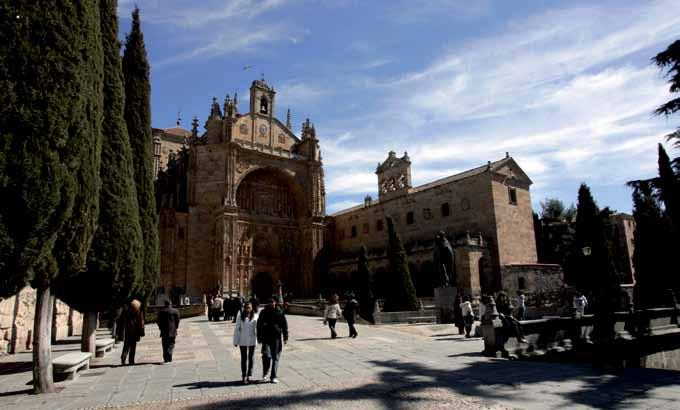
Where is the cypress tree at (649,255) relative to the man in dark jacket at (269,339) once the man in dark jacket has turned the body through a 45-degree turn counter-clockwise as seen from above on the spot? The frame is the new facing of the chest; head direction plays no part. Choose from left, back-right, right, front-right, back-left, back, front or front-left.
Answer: left

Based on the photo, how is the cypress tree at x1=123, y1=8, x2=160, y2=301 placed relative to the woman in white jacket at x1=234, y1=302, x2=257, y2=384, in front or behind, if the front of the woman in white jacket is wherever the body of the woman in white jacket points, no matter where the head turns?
behind

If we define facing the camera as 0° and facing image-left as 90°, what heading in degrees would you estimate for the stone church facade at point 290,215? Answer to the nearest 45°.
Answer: approximately 315°

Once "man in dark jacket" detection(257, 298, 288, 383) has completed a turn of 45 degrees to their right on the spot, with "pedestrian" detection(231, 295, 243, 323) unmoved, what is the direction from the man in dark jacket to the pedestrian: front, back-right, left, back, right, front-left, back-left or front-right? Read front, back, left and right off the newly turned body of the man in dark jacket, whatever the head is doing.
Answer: back-right
